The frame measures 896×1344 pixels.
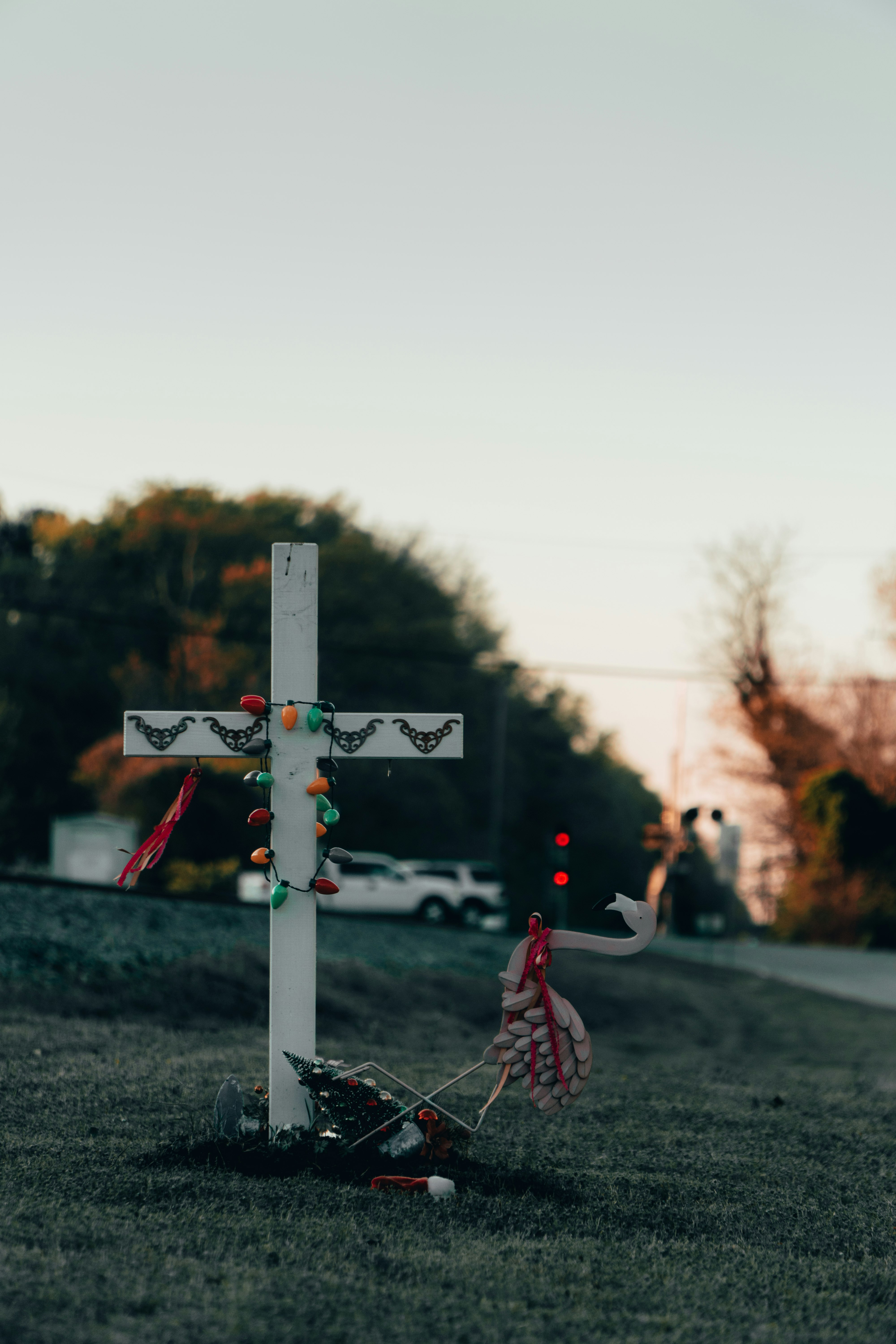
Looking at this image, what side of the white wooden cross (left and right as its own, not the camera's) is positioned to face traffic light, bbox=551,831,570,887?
back

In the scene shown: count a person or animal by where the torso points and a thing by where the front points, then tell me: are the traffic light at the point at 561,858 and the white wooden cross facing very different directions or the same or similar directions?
same or similar directions

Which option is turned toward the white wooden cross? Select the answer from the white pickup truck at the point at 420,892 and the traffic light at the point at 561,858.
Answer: the traffic light

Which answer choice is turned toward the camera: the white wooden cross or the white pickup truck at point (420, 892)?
the white wooden cross

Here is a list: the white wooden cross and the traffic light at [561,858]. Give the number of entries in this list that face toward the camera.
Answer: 2

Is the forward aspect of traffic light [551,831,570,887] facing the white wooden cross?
yes

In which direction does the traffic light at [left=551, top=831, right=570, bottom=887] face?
toward the camera
